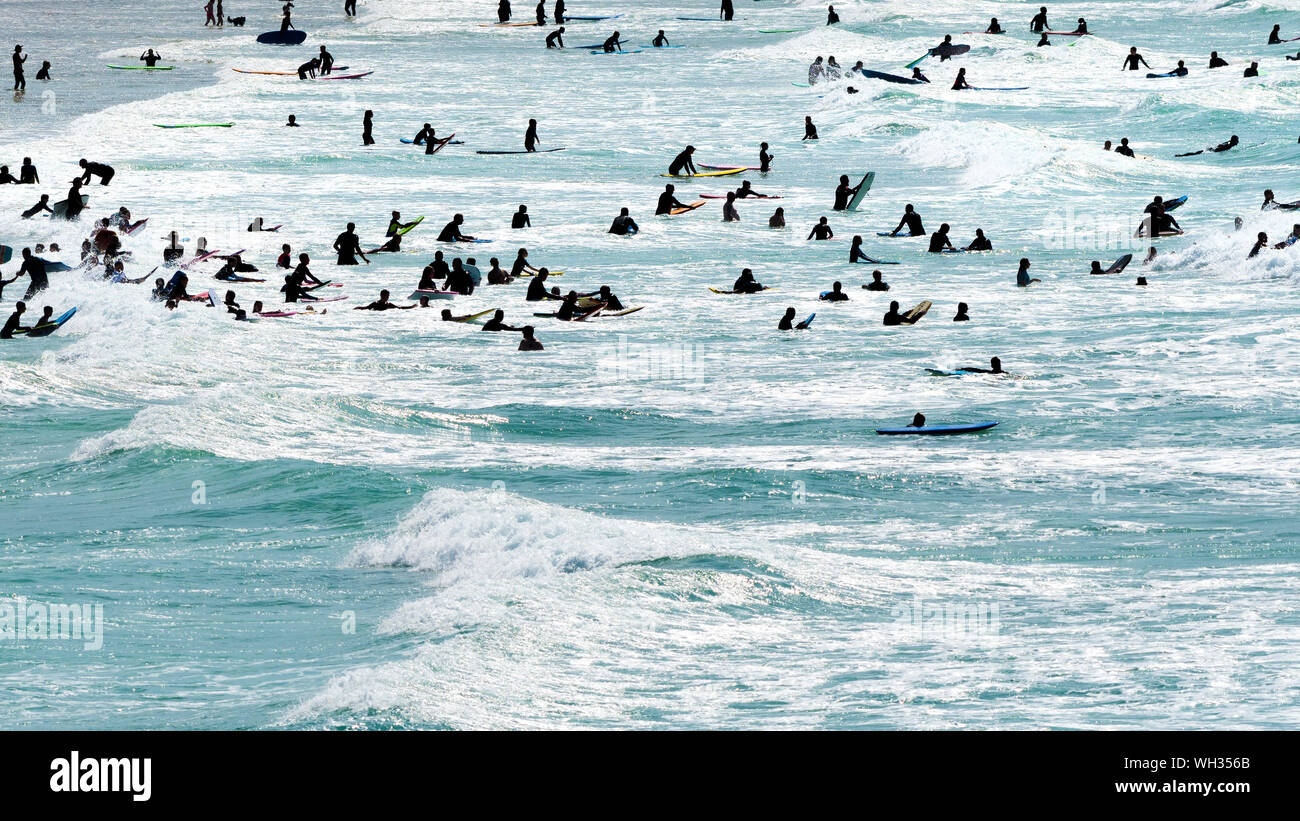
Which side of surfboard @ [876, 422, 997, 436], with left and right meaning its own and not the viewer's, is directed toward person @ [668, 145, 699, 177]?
left

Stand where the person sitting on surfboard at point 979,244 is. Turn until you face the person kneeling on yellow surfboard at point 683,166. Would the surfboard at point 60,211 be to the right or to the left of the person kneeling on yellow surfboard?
left

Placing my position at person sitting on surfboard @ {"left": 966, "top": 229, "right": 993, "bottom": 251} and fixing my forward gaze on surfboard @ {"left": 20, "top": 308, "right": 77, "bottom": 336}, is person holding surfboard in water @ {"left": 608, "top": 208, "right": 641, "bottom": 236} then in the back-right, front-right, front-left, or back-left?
front-right

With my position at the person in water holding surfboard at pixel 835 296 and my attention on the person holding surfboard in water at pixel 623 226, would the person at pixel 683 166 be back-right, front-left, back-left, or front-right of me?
front-right

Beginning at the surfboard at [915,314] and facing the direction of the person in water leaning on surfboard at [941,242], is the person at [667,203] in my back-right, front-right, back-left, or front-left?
front-left

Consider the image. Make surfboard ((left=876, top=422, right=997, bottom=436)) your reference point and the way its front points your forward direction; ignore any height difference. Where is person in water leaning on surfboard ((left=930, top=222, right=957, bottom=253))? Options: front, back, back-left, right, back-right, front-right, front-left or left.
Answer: left

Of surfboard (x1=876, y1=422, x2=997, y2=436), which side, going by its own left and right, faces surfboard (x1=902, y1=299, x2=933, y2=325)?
left

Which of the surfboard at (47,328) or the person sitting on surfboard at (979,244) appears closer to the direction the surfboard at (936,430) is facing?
the person sitting on surfboard

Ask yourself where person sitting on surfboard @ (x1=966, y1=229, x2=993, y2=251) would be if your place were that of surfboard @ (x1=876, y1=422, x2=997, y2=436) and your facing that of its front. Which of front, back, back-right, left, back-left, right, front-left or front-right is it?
left

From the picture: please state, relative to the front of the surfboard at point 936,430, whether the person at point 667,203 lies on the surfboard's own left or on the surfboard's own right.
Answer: on the surfboard's own left

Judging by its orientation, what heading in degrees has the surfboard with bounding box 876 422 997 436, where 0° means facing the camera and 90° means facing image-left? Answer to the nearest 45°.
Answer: approximately 270°
